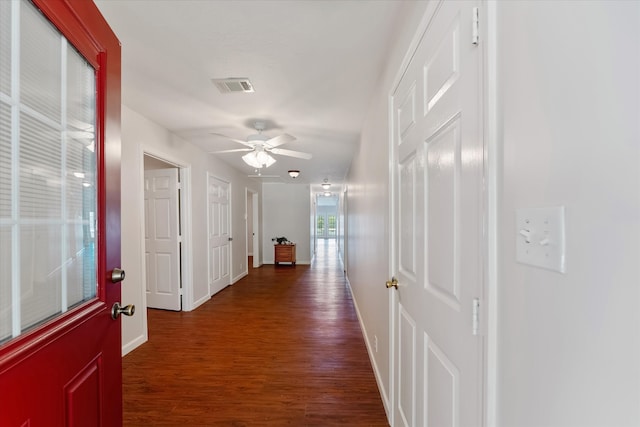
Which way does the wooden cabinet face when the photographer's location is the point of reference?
facing the viewer

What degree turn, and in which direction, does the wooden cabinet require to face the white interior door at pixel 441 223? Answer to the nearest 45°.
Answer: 0° — it already faces it

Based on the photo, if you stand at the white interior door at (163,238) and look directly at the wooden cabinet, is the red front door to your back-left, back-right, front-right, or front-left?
back-right

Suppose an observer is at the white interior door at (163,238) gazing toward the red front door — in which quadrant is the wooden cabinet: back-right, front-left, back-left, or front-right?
back-left

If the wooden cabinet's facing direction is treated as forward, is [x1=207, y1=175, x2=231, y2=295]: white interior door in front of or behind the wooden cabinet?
in front

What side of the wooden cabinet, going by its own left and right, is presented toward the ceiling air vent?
front

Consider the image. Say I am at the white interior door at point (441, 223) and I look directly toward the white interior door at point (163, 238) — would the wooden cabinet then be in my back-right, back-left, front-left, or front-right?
front-right

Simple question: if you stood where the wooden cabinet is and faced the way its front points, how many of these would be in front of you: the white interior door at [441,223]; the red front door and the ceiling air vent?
3
